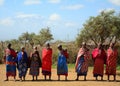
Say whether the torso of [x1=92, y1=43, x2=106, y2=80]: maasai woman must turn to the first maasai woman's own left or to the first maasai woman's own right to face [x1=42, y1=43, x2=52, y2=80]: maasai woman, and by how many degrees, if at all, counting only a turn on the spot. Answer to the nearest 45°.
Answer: approximately 90° to the first maasai woman's own right

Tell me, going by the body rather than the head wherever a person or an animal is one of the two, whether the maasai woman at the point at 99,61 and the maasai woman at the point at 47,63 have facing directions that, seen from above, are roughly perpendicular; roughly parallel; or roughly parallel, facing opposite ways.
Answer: roughly parallel

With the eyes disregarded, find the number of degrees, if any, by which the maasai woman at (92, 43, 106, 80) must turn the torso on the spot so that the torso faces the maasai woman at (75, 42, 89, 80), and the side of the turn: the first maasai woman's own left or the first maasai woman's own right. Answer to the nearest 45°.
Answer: approximately 90° to the first maasai woman's own right

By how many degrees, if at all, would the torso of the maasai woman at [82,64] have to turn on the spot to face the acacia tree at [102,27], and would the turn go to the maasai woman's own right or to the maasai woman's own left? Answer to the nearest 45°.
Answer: approximately 180°

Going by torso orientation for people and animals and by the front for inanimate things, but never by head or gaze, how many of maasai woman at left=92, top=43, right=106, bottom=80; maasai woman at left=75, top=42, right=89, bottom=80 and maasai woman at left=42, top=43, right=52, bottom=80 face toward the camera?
3

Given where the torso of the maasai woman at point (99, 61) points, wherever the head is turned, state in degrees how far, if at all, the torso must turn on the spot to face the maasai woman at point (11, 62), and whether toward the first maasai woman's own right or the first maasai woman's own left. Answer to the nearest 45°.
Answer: approximately 90° to the first maasai woman's own right

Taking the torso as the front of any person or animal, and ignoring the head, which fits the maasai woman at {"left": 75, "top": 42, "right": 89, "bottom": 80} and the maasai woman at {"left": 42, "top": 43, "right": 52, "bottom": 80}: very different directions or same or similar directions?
same or similar directions

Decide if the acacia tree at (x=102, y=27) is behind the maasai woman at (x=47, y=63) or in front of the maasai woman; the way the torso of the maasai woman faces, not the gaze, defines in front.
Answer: behind

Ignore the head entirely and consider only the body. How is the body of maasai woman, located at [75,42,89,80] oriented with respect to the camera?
toward the camera

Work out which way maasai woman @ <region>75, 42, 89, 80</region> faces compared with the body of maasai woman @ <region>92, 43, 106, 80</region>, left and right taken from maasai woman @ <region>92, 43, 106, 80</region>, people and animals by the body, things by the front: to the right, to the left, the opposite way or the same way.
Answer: the same way

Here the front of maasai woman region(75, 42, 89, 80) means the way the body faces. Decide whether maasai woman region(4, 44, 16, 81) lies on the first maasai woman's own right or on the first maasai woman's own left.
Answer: on the first maasai woman's own right

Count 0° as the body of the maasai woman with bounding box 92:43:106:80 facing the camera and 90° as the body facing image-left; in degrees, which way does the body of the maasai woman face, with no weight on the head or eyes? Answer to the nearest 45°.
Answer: approximately 0°

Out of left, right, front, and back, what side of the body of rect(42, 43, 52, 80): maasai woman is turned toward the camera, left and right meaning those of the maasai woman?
front

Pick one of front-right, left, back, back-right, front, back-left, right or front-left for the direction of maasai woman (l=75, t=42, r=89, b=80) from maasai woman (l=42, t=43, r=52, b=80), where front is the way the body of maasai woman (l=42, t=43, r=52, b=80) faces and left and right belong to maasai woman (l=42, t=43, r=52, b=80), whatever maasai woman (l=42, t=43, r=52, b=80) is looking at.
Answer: left

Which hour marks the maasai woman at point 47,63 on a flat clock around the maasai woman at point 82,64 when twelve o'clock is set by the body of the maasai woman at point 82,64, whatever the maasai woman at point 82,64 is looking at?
the maasai woman at point 47,63 is roughly at 3 o'clock from the maasai woman at point 82,64.

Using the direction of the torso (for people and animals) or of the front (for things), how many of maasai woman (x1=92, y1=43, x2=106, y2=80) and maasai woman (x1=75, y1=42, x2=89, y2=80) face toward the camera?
2
